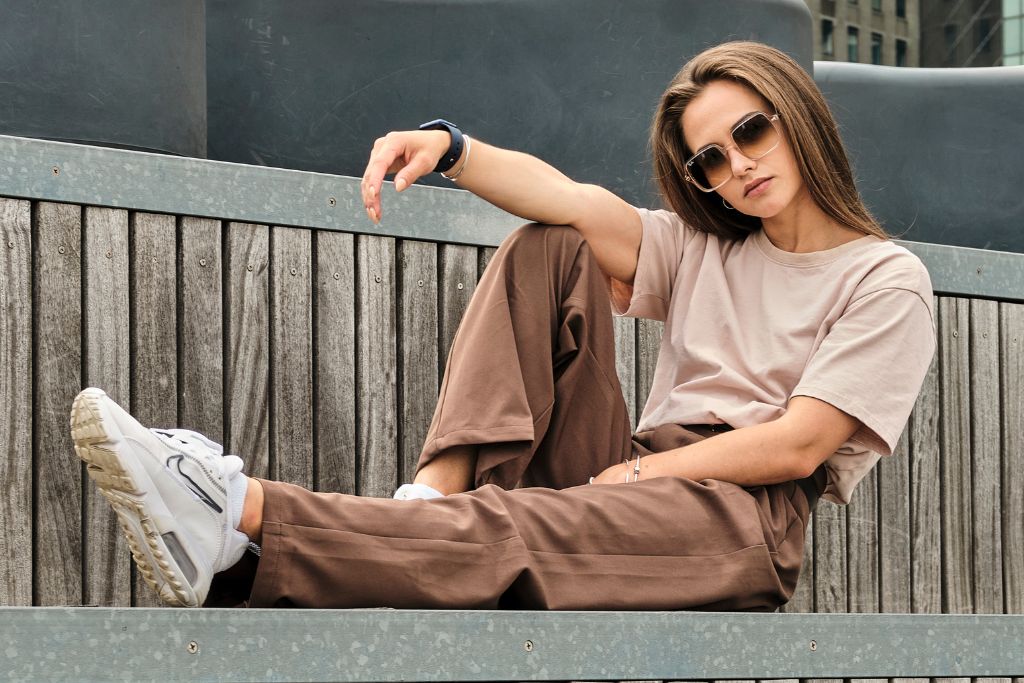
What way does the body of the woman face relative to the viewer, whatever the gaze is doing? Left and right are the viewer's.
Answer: facing the viewer and to the left of the viewer
